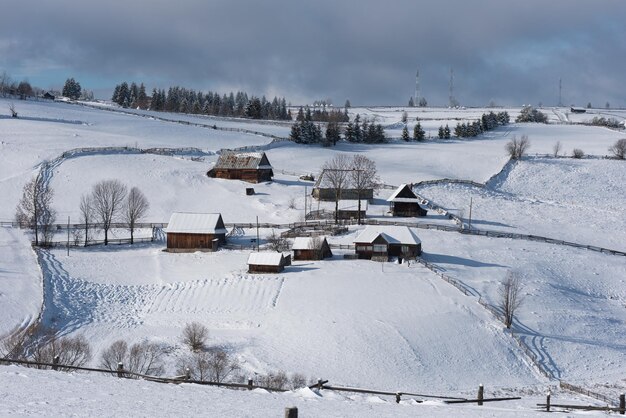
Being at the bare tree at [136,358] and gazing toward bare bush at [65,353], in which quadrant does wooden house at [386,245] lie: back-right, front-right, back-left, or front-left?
back-right

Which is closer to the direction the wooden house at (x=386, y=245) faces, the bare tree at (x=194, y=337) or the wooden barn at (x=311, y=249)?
the bare tree

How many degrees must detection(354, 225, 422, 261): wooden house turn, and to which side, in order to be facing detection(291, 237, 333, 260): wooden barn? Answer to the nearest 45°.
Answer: approximately 90° to its right

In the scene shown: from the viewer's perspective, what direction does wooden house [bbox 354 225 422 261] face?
toward the camera

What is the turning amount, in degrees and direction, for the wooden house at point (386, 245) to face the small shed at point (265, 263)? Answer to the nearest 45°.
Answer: approximately 45° to its right

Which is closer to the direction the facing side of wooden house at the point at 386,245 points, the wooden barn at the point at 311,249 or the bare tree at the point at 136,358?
the bare tree

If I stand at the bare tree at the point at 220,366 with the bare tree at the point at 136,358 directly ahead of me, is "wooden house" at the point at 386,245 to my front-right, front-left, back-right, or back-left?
back-right

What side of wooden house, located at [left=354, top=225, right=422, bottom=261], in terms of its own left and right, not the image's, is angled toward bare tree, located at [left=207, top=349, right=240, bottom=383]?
front

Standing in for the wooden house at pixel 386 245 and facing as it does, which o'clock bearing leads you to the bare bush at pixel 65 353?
The bare bush is roughly at 1 o'clock from the wooden house.

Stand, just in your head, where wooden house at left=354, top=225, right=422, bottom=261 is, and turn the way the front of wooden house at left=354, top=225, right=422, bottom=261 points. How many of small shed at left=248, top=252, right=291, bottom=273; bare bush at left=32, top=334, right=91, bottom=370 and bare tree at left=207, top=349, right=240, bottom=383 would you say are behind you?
0

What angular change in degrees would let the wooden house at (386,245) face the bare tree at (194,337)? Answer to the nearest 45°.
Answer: approximately 45° to its right

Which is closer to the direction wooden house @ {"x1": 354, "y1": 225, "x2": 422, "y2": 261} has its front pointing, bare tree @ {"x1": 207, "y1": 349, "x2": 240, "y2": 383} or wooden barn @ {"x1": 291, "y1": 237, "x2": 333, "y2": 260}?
the bare tree

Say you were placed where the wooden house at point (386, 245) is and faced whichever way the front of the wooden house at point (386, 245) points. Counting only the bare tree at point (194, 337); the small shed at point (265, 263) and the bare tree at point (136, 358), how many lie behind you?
0
